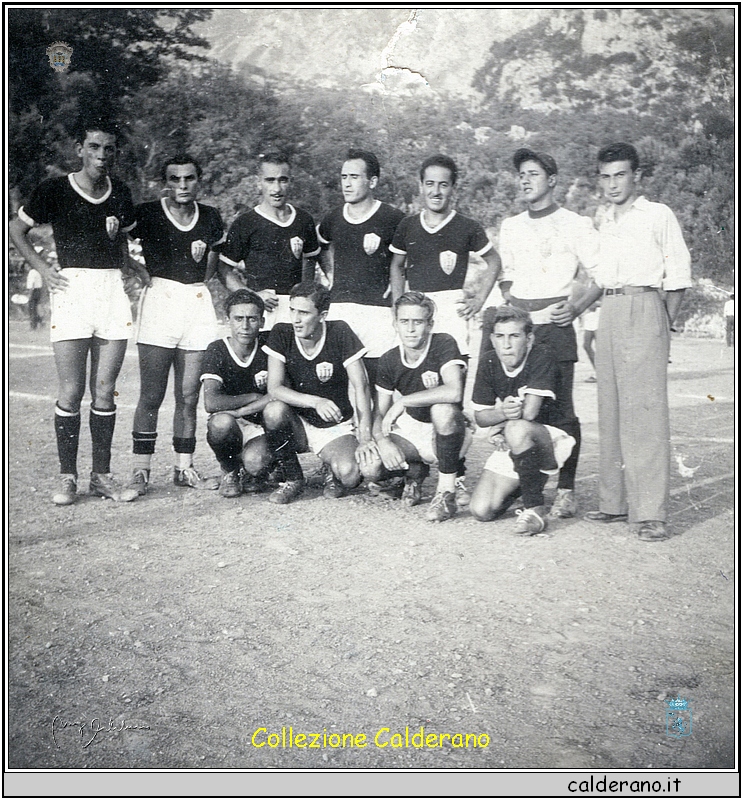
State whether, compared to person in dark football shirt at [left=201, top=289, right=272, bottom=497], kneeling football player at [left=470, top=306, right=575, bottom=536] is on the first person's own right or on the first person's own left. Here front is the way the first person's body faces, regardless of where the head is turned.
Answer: on the first person's own left

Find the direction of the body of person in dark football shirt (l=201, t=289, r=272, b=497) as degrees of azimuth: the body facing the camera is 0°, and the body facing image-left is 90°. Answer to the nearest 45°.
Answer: approximately 0°

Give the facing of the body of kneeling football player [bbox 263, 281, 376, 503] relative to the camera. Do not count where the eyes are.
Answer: toward the camera

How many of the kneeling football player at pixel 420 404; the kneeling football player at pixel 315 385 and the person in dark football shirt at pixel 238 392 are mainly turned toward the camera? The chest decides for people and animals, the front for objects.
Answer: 3
